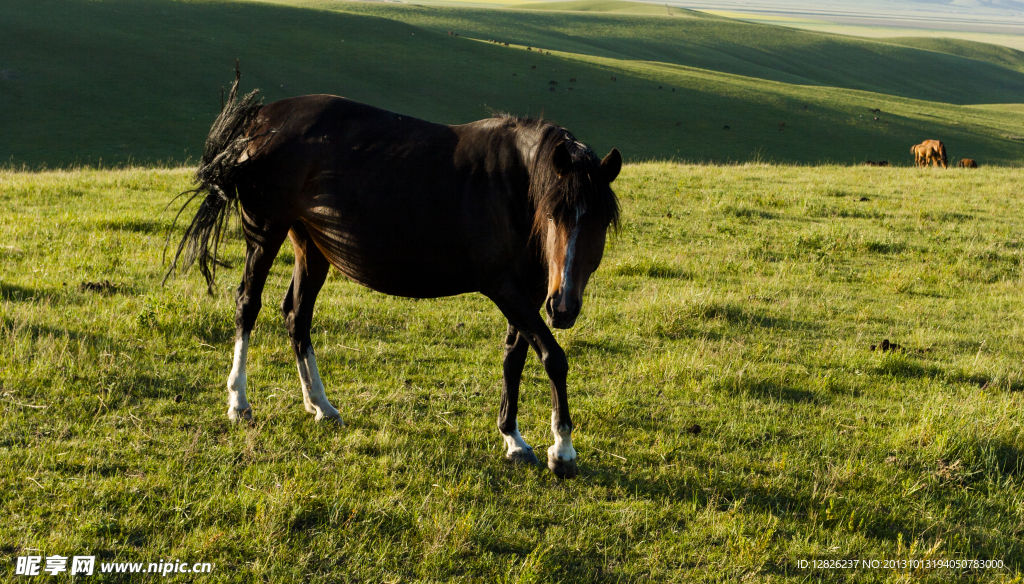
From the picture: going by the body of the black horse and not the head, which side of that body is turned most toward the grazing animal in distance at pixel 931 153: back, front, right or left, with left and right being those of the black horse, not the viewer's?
left

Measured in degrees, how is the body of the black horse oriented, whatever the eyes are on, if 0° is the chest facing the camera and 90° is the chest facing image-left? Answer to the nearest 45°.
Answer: approximately 315°
